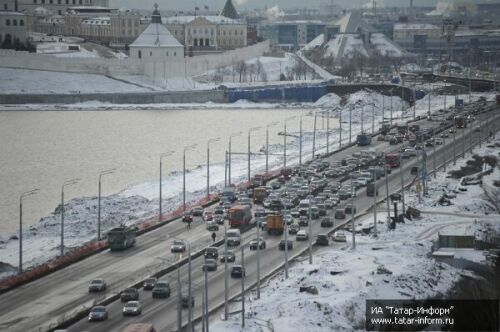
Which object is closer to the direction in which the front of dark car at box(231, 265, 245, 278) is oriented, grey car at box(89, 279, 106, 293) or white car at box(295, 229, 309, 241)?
the white car

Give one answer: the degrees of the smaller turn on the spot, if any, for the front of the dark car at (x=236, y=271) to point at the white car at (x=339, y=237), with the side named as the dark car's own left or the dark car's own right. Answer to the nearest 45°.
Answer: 0° — it already faces it

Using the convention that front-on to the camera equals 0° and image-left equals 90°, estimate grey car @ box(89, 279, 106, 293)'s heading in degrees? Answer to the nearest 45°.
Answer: approximately 45°

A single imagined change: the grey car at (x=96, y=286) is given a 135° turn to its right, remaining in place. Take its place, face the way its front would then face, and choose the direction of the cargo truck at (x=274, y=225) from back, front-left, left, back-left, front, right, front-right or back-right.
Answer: front-right

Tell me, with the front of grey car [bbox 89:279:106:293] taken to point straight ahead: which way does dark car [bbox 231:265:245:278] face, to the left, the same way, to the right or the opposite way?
the opposite way

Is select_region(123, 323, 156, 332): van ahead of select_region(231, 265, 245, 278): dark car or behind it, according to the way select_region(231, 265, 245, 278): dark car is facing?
behind
